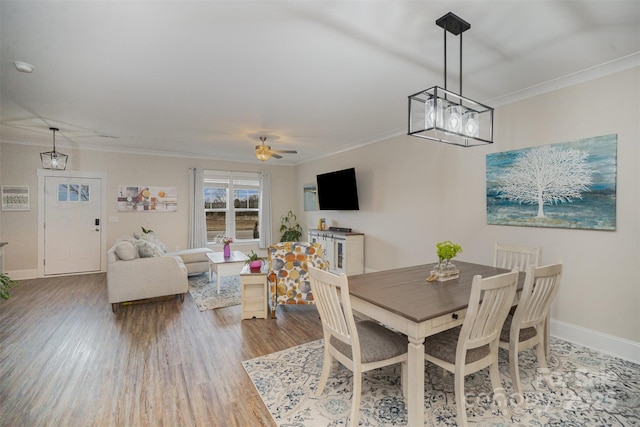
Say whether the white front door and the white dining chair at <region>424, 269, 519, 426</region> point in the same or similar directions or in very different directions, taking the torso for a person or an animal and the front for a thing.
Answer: very different directions

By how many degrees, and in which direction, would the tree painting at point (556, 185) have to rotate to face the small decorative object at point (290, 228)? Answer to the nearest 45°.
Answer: approximately 45° to its right

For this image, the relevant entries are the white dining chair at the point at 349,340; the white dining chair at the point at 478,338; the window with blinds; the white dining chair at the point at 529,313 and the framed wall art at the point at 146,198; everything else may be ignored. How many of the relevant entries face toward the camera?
2

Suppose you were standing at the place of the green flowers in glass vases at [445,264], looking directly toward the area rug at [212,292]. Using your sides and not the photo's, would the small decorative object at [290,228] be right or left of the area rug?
right

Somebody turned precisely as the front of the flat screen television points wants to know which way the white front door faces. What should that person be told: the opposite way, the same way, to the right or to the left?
to the left

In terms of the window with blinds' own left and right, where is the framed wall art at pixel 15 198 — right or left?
on its right

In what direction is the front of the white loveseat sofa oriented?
to the viewer's right

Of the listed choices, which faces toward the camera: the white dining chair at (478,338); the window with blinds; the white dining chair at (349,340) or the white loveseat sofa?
the window with blinds

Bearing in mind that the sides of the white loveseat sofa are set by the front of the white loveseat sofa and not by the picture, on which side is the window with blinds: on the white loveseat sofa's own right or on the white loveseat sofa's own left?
on the white loveseat sofa's own left

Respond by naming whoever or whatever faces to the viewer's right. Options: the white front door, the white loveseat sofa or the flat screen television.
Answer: the white loveseat sofa
